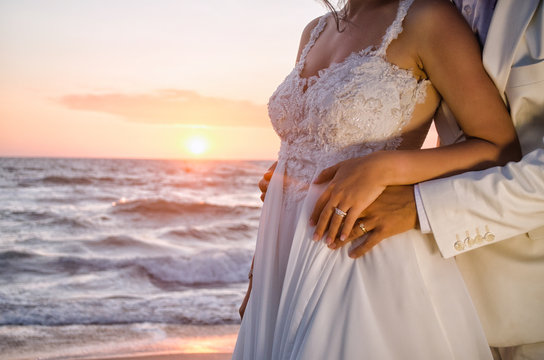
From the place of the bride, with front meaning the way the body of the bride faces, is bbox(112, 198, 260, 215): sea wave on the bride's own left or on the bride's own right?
on the bride's own right

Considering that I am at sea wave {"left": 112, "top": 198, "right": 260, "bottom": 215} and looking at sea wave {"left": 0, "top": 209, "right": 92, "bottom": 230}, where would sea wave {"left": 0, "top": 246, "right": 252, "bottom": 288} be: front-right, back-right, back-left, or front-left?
front-left

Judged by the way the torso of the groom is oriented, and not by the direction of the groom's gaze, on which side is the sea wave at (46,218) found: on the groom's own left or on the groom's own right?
on the groom's own right

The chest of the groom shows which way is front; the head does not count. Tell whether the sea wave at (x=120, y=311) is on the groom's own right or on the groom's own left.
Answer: on the groom's own right

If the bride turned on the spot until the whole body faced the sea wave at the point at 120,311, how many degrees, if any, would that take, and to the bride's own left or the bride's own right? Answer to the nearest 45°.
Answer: approximately 90° to the bride's own right

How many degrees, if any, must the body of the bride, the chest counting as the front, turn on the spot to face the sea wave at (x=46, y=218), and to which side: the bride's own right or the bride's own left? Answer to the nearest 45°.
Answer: approximately 90° to the bride's own right

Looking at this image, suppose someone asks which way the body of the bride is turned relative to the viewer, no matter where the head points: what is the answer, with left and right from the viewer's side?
facing the viewer and to the left of the viewer

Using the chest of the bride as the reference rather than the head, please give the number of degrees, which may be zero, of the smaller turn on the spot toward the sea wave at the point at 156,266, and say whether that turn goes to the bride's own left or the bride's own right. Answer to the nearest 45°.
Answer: approximately 90° to the bride's own right
